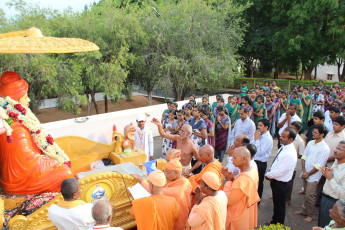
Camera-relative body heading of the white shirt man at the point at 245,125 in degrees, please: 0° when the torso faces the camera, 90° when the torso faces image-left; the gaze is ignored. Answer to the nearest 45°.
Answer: approximately 45°

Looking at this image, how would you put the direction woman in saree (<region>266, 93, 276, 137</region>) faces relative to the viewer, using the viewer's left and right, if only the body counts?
facing the viewer and to the left of the viewer

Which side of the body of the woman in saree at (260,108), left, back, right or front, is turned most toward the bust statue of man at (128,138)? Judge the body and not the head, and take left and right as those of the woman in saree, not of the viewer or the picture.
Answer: front

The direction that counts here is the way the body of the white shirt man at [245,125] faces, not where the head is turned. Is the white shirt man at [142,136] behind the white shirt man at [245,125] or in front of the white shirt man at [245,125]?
in front

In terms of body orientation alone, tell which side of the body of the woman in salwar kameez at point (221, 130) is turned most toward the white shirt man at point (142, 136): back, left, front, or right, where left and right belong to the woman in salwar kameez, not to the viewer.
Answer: front

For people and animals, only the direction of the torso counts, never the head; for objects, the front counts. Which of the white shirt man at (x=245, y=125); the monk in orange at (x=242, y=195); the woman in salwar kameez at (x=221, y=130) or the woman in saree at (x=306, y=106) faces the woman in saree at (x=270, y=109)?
the woman in saree at (x=306, y=106)

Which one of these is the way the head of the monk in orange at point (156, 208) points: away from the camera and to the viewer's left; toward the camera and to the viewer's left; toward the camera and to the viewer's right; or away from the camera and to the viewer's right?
away from the camera and to the viewer's left

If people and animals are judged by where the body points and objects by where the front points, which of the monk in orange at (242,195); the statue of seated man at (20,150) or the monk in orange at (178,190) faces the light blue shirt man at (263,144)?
the statue of seated man

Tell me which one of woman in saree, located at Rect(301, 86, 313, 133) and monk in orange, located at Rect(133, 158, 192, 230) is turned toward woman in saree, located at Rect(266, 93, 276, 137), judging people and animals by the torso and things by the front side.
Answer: woman in saree, located at Rect(301, 86, 313, 133)

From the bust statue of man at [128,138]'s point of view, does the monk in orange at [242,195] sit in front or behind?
in front

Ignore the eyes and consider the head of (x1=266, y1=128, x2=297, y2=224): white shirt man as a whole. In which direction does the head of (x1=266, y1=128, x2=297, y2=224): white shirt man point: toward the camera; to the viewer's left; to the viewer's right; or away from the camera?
to the viewer's left

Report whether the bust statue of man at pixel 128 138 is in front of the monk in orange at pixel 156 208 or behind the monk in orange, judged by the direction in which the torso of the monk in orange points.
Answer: in front

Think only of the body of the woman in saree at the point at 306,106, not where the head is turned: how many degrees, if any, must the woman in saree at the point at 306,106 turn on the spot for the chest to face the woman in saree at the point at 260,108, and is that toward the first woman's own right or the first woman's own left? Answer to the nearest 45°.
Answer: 0° — they already face them

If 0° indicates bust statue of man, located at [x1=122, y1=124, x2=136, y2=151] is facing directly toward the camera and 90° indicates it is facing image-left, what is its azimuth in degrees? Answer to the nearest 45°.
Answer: approximately 315°

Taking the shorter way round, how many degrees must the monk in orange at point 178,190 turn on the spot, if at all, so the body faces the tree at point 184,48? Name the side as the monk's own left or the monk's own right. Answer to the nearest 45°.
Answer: approximately 90° to the monk's own right

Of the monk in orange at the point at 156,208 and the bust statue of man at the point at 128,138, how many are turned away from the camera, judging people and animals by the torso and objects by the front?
1
